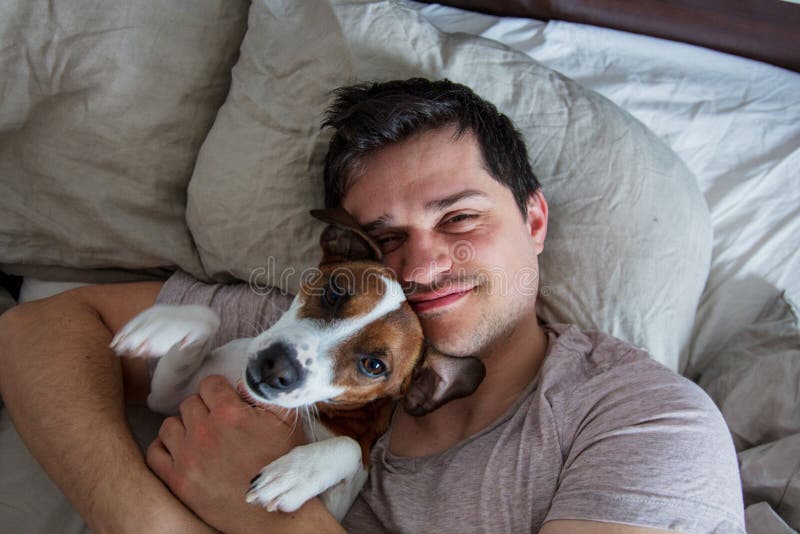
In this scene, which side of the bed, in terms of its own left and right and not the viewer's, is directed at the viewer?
front

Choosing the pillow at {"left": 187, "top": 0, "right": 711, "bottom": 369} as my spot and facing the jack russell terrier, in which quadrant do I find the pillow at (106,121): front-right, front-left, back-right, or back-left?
front-right
